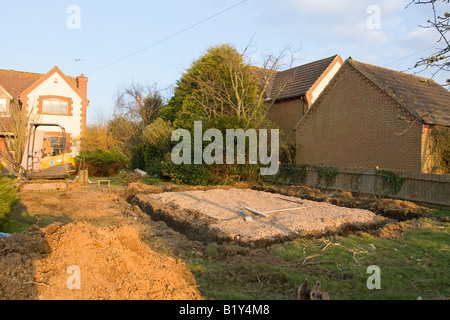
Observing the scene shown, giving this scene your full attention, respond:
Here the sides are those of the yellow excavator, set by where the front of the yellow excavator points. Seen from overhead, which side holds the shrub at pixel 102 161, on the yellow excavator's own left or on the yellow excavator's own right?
on the yellow excavator's own right

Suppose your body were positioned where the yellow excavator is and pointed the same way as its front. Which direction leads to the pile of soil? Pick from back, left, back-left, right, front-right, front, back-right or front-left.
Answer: left

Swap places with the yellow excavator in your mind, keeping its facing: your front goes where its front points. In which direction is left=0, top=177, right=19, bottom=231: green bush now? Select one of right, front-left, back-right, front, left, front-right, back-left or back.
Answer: left

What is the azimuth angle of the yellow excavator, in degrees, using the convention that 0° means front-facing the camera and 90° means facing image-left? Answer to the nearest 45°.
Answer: approximately 90°

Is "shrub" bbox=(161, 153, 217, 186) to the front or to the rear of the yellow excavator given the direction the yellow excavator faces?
to the rear
